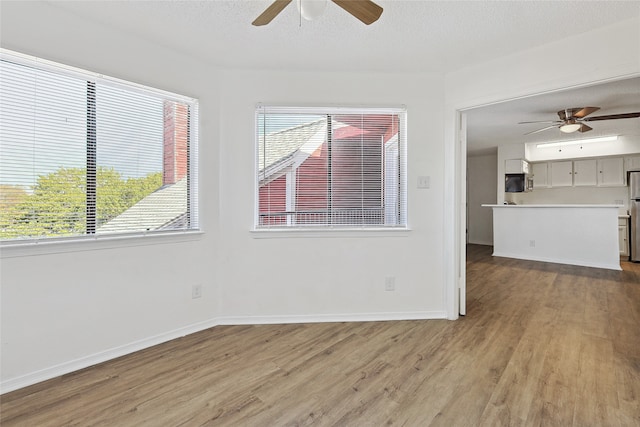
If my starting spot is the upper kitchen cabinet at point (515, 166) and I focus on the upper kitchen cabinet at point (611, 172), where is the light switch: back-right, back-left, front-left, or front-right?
back-right

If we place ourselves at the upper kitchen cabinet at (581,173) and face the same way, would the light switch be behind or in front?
in front

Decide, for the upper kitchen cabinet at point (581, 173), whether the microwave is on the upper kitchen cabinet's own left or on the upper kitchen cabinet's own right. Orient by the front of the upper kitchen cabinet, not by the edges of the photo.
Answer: on the upper kitchen cabinet's own right

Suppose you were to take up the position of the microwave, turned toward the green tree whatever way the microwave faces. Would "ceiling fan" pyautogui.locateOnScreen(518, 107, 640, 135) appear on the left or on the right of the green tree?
left

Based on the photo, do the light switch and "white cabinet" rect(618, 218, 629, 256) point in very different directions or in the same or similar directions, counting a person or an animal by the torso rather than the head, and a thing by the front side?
same or similar directions

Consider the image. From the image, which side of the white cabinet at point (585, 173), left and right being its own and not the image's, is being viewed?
front

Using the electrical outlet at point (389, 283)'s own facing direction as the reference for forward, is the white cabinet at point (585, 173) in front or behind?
behind

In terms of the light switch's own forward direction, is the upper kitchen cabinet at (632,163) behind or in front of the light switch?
behind

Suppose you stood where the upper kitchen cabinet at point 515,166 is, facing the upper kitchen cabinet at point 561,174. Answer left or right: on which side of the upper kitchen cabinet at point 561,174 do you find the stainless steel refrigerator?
right

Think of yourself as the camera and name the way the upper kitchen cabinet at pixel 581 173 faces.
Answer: facing the viewer

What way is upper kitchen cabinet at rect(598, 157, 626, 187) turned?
toward the camera

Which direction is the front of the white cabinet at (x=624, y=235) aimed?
toward the camera

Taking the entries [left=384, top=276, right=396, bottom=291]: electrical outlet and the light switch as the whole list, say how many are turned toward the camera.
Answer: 2

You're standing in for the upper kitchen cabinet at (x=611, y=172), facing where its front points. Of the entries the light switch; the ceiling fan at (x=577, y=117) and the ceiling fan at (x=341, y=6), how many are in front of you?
3
